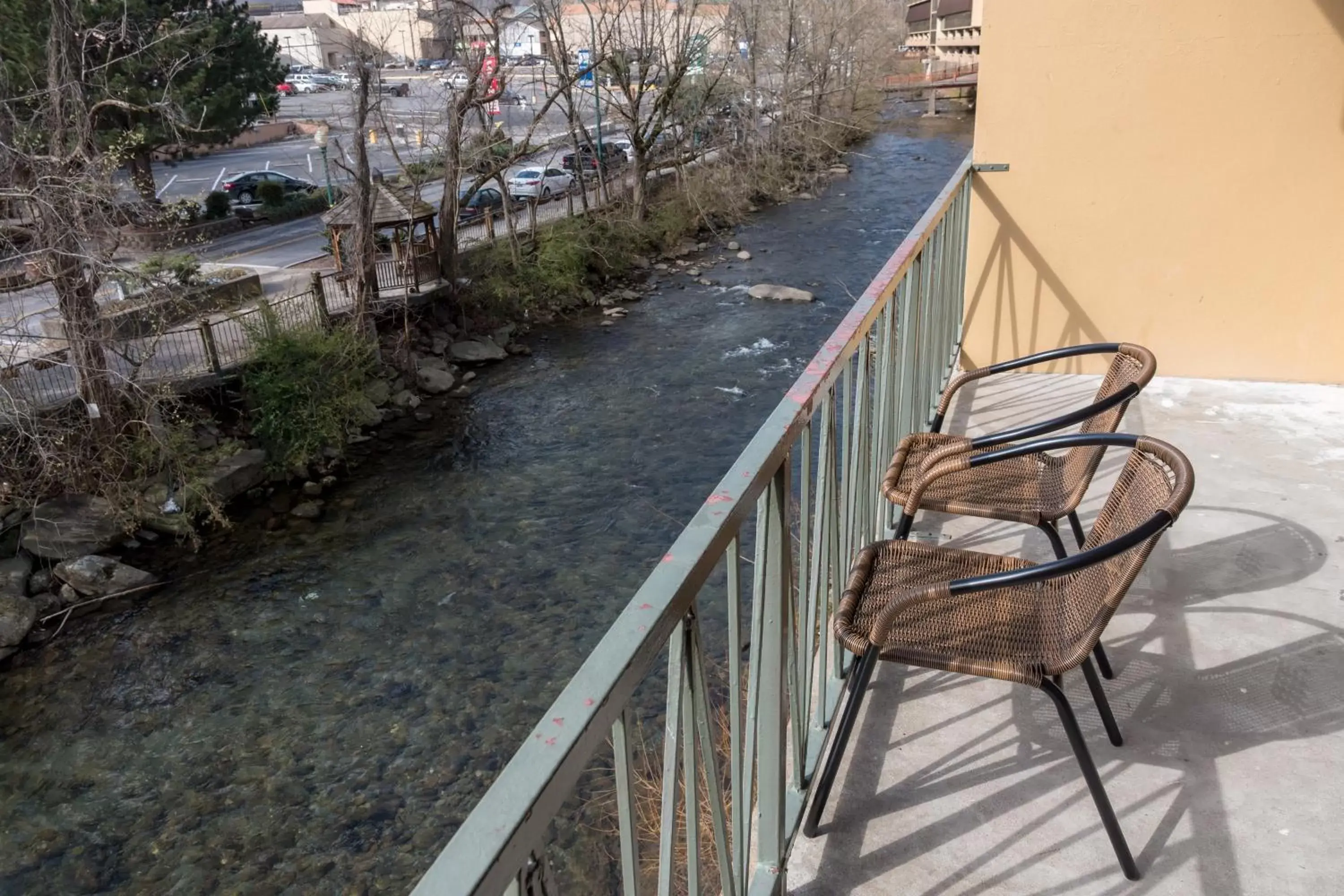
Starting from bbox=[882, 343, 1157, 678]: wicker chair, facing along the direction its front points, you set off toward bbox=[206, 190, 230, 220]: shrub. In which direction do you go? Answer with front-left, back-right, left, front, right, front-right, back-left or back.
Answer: front-right

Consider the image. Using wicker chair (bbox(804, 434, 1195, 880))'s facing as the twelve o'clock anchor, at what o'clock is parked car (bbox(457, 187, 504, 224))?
The parked car is roughly at 2 o'clock from the wicker chair.

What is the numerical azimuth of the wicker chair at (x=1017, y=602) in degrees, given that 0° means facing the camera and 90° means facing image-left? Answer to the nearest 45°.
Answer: approximately 90°

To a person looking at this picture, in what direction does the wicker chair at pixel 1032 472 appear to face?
facing to the left of the viewer

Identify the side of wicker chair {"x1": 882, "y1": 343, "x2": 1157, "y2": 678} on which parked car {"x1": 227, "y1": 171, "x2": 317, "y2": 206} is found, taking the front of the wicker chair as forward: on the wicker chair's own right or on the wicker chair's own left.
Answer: on the wicker chair's own right

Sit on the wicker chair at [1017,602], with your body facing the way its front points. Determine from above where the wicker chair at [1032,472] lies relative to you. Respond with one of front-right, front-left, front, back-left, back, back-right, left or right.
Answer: right

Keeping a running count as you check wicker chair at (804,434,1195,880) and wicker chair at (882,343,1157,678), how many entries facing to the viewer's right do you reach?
0

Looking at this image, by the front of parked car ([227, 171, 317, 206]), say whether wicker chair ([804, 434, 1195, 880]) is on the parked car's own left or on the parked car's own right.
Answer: on the parked car's own right

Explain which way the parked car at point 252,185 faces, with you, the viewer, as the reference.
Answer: facing to the right of the viewer

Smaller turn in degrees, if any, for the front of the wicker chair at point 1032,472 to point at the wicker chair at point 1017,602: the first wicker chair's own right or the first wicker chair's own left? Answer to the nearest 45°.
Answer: approximately 90° to the first wicker chair's own left

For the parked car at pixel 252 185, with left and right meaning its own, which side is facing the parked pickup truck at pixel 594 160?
front
